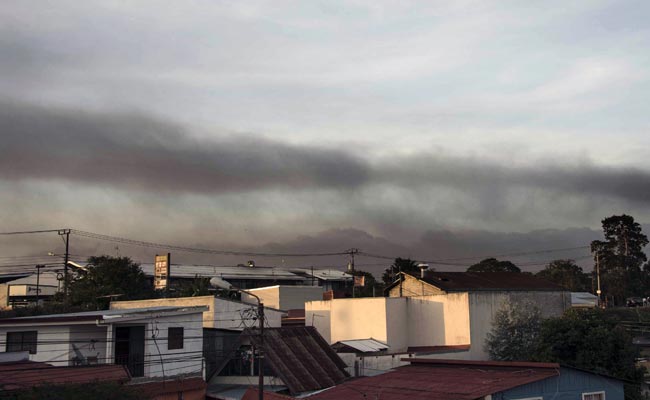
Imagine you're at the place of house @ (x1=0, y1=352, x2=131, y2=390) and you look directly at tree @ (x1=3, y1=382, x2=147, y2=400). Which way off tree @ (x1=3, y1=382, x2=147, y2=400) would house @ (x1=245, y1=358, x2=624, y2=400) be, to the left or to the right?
left

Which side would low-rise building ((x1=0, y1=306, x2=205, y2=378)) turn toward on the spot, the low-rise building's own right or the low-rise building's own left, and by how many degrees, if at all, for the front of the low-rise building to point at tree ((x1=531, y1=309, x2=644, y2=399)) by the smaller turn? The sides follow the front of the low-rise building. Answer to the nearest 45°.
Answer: approximately 90° to the low-rise building's own left

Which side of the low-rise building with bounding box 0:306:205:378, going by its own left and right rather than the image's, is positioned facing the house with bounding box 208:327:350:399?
left

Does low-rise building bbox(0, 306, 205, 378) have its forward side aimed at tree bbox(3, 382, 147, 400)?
yes

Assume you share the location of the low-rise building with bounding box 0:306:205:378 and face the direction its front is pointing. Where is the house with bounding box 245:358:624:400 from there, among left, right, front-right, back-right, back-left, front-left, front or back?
front-left

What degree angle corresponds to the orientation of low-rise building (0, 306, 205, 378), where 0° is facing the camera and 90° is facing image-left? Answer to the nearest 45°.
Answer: approximately 0°
